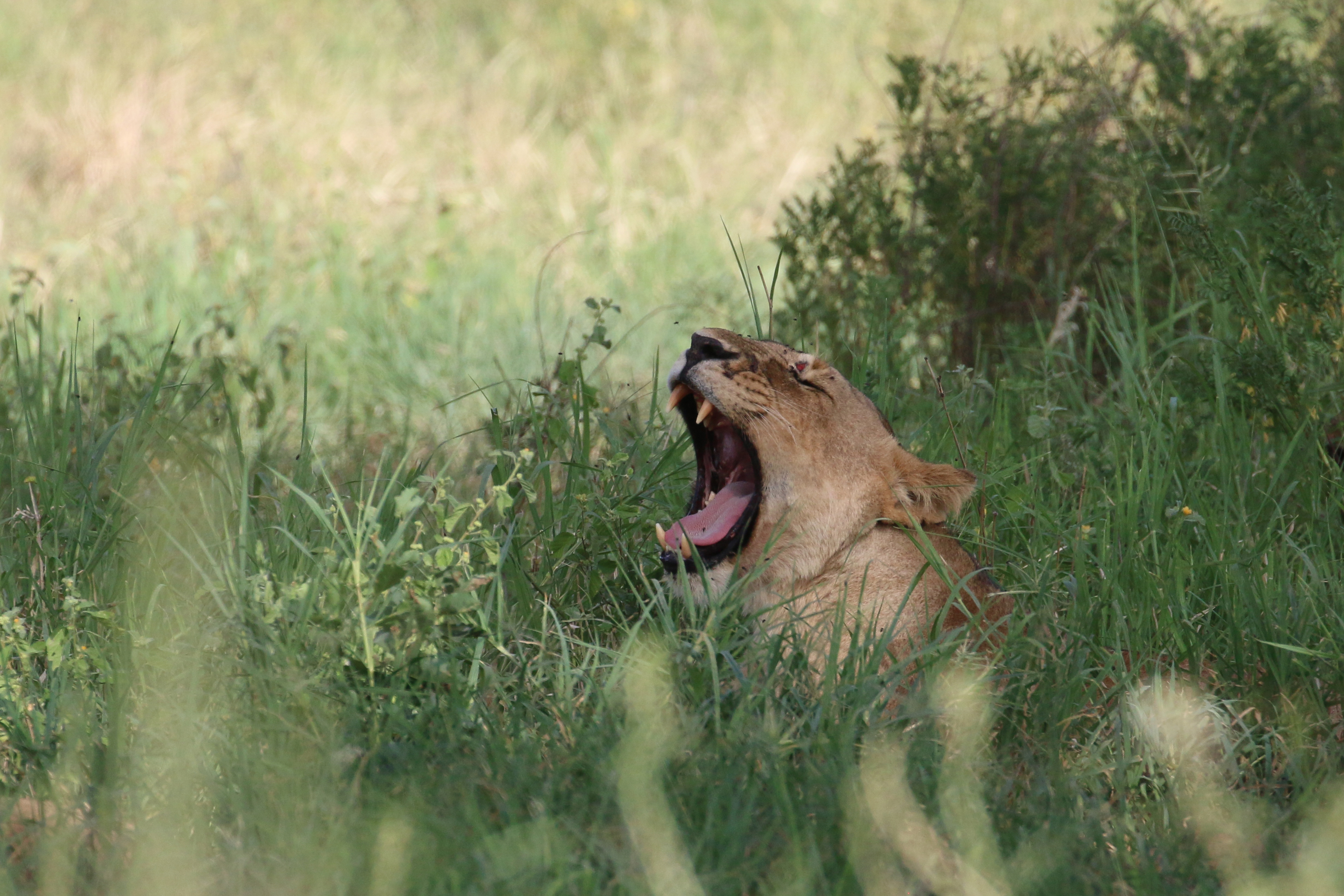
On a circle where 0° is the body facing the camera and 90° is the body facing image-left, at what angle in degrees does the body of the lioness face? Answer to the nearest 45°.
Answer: approximately 90°

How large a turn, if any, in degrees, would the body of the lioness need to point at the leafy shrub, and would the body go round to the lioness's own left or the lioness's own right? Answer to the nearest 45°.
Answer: approximately 90° to the lioness's own right
